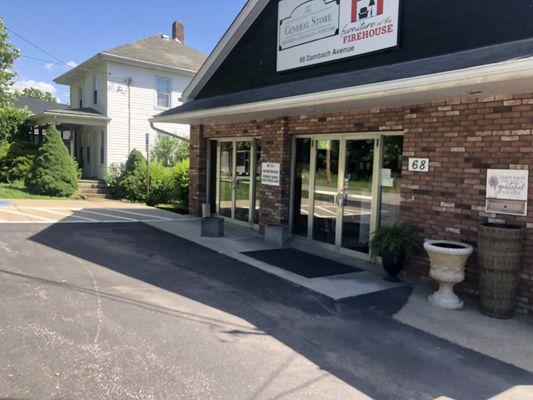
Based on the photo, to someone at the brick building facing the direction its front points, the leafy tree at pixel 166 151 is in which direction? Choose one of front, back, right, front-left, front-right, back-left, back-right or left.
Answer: right

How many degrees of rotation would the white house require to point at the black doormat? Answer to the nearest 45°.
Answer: approximately 45° to its left

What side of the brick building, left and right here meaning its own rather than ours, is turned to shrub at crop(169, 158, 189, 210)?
right

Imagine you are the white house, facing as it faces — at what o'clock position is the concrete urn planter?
The concrete urn planter is roughly at 10 o'clock from the white house.

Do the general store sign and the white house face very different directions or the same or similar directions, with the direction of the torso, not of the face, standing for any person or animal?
same or similar directions

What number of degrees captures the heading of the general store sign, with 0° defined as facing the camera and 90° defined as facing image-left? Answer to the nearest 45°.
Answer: approximately 45°

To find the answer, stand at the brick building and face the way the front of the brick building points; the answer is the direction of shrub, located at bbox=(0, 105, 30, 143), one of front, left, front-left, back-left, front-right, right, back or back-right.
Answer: right

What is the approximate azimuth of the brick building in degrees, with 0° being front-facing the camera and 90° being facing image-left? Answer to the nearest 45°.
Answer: approximately 45°

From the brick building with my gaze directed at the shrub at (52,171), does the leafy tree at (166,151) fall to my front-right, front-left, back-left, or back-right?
front-right

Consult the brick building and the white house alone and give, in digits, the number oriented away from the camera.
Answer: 0

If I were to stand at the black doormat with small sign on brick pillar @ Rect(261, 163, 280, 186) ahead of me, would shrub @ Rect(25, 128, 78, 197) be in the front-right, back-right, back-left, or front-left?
front-left

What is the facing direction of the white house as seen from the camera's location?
facing the viewer and to the left of the viewer

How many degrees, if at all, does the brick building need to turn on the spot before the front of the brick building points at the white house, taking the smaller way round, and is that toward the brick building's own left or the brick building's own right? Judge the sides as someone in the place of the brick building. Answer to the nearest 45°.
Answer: approximately 90° to the brick building's own right

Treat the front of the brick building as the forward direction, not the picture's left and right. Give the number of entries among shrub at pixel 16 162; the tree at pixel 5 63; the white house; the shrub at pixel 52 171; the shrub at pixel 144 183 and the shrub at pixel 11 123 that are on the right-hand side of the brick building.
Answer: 6
